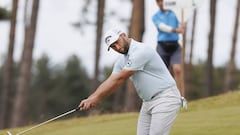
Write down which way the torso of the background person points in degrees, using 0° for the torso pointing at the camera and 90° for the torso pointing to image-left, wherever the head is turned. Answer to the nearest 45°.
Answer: approximately 315°

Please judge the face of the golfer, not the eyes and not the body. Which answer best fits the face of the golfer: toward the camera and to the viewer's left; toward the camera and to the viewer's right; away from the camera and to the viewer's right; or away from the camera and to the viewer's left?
toward the camera and to the viewer's left
